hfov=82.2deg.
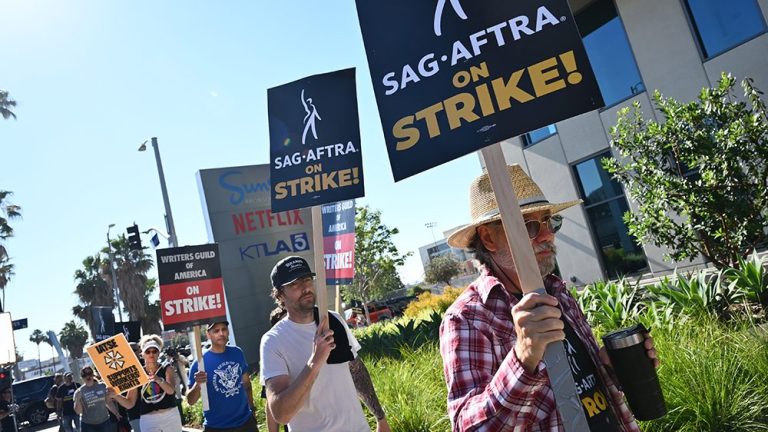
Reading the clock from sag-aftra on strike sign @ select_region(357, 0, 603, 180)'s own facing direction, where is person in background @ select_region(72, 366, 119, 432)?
The person in background is roughly at 4 o'clock from the sag-aftra on strike sign.

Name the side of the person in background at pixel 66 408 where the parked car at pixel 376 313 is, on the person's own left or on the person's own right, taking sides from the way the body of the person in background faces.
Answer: on the person's own left

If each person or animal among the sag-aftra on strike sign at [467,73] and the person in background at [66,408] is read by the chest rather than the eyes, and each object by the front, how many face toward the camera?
2
